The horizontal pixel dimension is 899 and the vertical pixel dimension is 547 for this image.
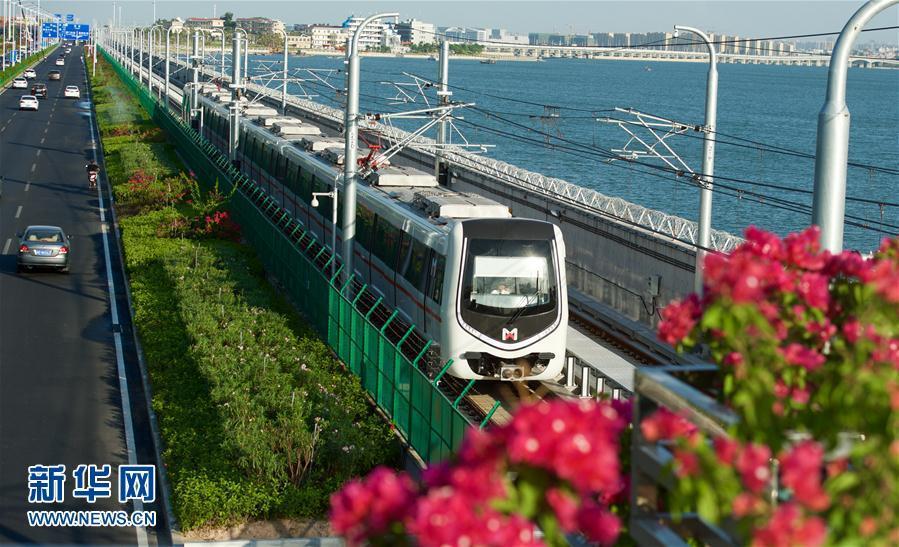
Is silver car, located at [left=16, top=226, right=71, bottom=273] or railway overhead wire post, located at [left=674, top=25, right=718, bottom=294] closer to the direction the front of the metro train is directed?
the railway overhead wire post

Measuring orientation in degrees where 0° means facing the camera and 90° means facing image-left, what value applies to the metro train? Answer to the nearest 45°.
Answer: approximately 315°

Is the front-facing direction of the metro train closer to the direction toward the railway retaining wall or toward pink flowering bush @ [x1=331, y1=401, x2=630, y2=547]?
the pink flowering bush

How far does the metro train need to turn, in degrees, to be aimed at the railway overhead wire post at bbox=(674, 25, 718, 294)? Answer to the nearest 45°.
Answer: approximately 90° to its left

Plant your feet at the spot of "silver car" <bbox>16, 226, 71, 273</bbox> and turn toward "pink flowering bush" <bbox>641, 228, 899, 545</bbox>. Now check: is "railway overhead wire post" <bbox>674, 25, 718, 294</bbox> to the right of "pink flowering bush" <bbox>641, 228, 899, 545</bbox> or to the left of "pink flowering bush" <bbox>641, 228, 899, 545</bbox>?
left

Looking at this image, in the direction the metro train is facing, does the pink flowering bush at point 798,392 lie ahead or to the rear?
ahead
